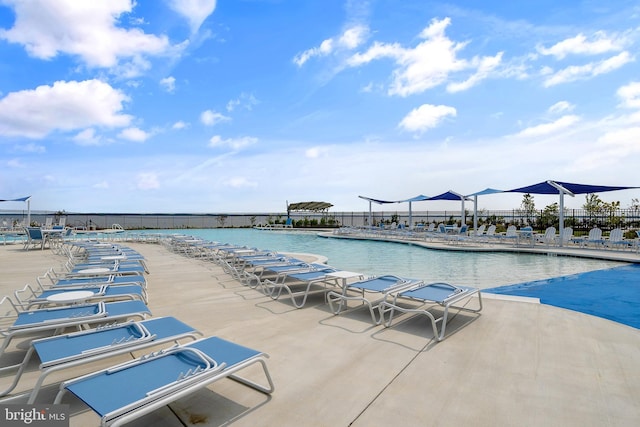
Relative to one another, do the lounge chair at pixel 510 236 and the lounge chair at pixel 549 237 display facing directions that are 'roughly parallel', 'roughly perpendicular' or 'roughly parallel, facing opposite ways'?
roughly parallel

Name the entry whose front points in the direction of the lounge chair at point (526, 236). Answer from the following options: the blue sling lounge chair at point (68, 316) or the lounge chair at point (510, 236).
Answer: the blue sling lounge chair

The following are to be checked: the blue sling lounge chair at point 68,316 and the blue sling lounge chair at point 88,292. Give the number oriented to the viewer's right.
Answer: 2

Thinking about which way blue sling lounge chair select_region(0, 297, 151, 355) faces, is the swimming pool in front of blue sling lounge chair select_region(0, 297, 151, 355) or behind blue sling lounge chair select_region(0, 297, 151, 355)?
in front

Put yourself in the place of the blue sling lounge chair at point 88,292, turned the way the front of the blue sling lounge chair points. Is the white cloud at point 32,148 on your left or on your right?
on your left

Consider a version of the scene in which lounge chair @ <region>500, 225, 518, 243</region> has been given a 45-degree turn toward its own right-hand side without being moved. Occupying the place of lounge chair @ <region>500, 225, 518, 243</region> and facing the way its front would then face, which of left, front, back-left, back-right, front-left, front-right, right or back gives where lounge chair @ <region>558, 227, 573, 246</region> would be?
back

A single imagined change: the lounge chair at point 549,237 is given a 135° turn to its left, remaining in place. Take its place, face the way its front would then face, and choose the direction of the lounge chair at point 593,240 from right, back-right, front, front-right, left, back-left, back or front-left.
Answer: front

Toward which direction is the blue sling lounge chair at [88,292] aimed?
to the viewer's right

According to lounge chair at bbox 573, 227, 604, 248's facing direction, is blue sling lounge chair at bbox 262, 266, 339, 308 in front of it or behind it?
in front

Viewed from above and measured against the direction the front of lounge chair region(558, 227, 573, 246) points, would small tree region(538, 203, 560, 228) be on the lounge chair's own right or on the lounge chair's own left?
on the lounge chair's own right

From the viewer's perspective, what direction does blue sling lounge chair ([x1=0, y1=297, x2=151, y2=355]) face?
to the viewer's right
